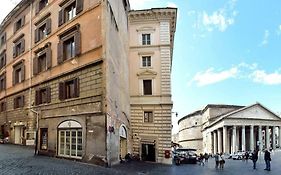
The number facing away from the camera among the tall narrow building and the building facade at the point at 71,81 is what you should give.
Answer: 0

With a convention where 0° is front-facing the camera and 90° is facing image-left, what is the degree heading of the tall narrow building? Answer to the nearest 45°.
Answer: approximately 0°
